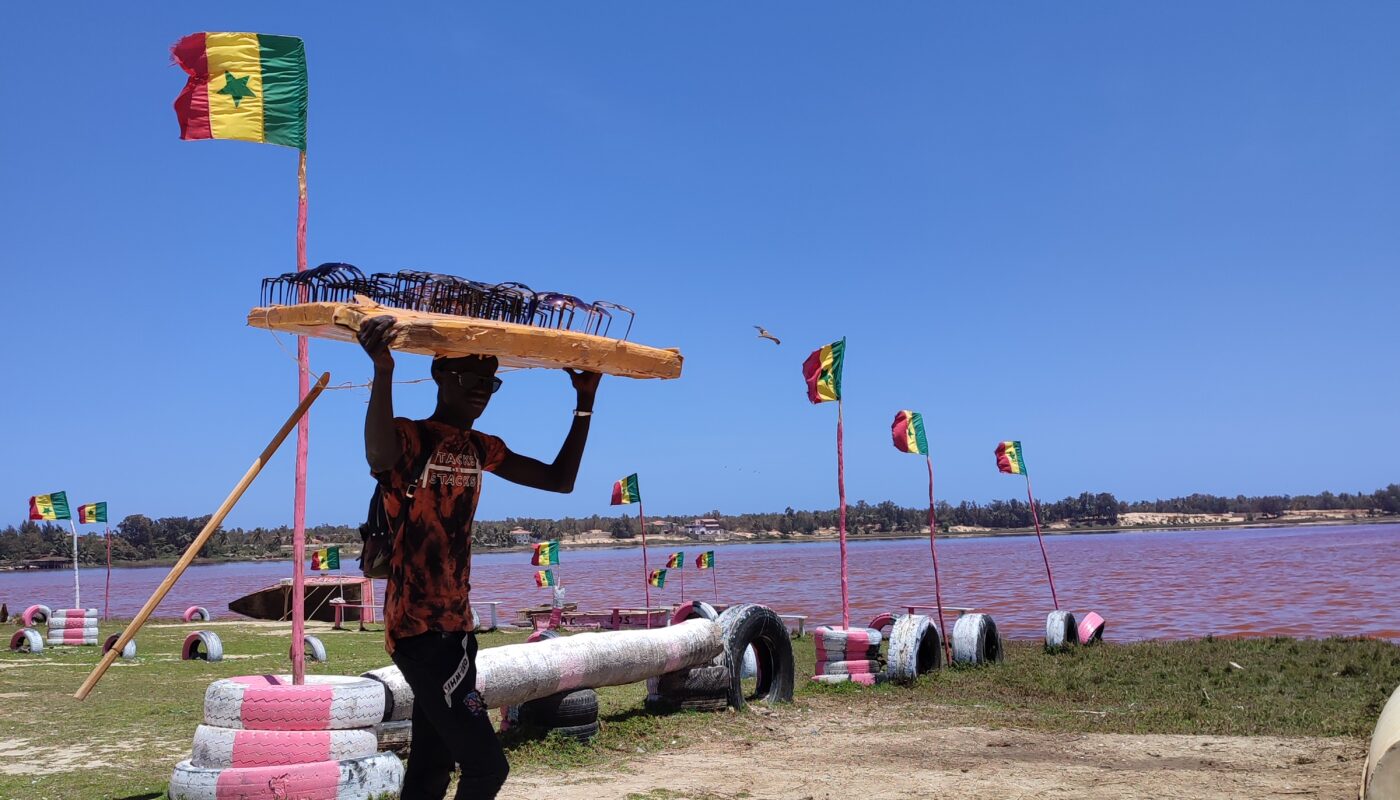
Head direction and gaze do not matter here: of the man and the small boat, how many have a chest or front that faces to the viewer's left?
1

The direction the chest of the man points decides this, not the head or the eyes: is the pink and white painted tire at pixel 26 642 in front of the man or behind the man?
behind

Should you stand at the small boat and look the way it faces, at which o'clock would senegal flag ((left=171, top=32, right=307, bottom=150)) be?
The senegal flag is roughly at 9 o'clock from the small boat.

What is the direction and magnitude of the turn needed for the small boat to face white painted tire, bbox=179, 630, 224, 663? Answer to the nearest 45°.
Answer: approximately 90° to its left

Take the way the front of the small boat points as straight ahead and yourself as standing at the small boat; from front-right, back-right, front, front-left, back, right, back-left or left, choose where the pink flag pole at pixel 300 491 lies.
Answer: left

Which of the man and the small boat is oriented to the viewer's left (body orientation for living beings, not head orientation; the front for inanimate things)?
the small boat

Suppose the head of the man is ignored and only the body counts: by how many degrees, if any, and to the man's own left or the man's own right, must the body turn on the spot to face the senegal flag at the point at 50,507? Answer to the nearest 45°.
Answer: approximately 135° to the man's own left

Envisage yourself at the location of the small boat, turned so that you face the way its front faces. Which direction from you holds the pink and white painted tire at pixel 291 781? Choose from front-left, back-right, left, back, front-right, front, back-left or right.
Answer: left

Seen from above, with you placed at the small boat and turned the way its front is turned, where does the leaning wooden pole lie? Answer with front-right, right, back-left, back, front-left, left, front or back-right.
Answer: left

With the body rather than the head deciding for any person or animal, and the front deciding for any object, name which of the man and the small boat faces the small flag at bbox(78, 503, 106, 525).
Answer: the small boat

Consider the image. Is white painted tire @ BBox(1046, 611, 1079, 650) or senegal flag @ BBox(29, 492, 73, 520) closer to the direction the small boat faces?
the senegal flag

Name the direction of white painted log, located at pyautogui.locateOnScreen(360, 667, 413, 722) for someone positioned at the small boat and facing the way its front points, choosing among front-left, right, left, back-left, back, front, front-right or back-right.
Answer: left

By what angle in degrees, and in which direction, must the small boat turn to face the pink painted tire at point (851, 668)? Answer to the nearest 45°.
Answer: approximately 90° to its left

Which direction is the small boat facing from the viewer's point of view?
to the viewer's left

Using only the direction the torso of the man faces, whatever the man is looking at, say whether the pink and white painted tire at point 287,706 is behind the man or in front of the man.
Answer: behind
